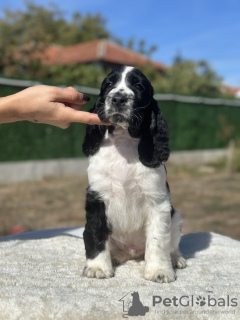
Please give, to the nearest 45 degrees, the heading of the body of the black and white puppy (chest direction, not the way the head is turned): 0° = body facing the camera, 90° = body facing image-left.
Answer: approximately 0°

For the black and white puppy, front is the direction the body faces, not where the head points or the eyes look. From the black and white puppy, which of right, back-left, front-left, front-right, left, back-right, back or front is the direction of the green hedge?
back
